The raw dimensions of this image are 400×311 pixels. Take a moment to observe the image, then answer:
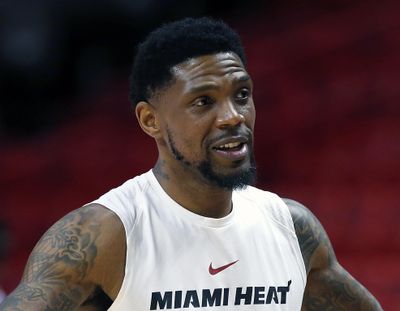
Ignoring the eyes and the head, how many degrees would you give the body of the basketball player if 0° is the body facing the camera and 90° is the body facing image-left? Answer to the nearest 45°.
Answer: approximately 315°

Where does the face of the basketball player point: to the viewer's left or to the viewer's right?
to the viewer's right
